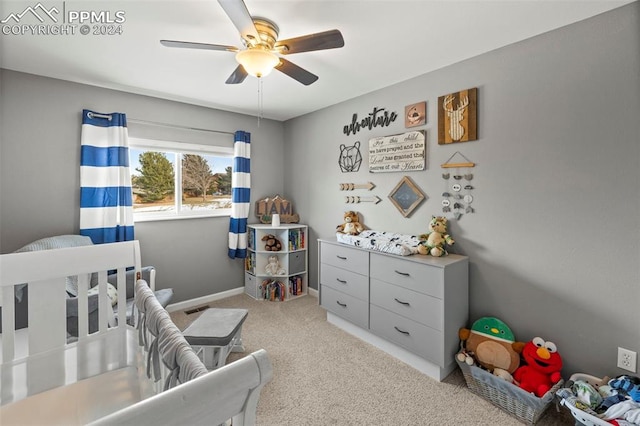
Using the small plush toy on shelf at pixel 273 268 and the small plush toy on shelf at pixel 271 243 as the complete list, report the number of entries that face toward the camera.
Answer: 2

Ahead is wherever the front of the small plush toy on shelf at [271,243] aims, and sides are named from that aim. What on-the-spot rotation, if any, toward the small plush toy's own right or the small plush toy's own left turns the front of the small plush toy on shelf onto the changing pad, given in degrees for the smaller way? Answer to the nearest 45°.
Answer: approximately 45° to the small plush toy's own left

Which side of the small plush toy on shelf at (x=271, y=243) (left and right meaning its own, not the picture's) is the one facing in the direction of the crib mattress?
front

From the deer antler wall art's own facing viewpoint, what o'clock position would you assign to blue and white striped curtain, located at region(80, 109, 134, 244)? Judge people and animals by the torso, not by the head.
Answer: The blue and white striped curtain is roughly at 1 o'clock from the deer antler wall art.

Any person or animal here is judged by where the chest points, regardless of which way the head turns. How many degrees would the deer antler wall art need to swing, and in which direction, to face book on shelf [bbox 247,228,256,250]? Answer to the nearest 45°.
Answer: approximately 45° to its right

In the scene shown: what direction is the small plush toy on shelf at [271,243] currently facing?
toward the camera

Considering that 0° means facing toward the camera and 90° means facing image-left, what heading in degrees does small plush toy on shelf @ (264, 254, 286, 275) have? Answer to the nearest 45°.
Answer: approximately 0°

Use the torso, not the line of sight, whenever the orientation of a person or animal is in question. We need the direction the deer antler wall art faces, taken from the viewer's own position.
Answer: facing the viewer and to the left of the viewer

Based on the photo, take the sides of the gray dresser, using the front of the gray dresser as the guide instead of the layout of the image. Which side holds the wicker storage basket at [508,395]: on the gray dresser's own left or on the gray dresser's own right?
on the gray dresser's own left
